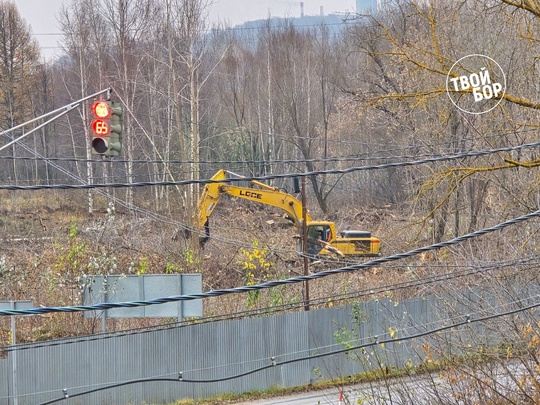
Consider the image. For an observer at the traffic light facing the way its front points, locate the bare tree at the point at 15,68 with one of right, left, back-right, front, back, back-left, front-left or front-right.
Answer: back-right

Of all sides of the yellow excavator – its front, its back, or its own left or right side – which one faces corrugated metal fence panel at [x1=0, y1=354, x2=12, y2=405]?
left

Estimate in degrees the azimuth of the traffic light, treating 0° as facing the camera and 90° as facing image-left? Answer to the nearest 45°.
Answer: approximately 45°

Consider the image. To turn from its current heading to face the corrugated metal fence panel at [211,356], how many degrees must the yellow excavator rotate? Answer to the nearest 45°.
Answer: approximately 90° to its left

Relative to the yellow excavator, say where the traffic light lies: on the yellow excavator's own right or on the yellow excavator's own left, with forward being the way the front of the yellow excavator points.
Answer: on the yellow excavator's own left

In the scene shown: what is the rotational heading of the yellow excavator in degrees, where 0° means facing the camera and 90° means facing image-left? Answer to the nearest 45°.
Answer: approximately 90°

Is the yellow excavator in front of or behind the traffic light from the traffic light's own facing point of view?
behind
